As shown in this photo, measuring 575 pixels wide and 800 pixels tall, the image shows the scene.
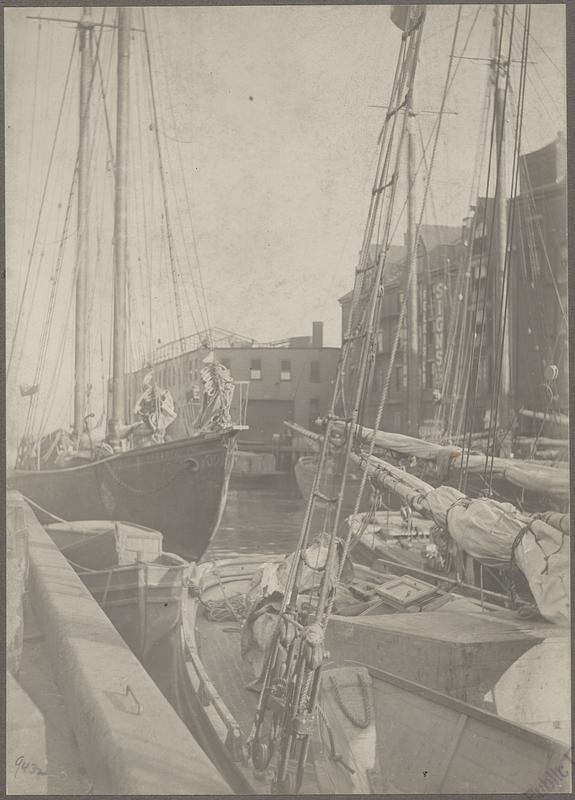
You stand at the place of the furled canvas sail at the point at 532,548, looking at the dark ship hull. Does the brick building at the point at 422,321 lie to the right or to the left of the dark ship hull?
right

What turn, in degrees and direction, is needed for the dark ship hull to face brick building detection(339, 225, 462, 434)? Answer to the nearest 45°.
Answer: approximately 45° to its left

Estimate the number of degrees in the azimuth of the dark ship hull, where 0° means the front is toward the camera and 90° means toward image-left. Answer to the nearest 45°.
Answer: approximately 315°
